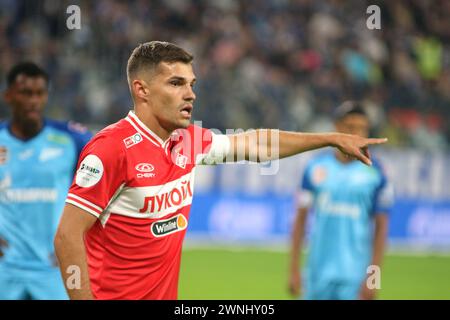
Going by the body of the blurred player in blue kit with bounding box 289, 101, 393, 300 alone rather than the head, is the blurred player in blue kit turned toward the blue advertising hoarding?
no

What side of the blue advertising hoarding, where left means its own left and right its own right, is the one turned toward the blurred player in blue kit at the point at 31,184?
front

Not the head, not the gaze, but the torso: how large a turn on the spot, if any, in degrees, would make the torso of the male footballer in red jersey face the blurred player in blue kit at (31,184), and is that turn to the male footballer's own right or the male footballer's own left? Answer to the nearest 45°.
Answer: approximately 180°

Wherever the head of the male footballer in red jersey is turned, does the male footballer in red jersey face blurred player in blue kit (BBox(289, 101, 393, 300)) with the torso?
no

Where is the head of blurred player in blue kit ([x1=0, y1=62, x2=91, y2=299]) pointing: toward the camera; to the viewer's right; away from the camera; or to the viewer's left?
toward the camera

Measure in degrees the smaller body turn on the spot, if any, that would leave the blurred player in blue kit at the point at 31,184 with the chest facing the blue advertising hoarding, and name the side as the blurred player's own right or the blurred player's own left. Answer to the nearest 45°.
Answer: approximately 135° to the blurred player's own left

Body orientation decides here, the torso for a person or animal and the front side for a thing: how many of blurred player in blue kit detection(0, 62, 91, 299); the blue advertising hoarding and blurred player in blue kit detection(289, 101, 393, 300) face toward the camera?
3

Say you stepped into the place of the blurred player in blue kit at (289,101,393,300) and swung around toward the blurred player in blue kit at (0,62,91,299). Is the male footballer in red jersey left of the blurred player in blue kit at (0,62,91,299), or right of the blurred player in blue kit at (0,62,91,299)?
left

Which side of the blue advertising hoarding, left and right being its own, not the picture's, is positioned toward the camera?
front

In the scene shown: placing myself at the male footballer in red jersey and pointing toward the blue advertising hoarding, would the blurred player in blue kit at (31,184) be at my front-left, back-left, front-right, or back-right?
front-left

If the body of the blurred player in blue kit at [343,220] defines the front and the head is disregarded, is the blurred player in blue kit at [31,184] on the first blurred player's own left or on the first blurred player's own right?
on the first blurred player's own right

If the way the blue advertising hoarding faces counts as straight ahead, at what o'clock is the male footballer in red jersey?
The male footballer in red jersey is roughly at 12 o'clock from the blue advertising hoarding.

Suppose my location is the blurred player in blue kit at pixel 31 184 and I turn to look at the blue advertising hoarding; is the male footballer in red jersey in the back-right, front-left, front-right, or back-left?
back-right

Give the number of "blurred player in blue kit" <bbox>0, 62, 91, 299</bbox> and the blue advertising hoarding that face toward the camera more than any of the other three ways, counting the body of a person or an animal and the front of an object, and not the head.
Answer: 2

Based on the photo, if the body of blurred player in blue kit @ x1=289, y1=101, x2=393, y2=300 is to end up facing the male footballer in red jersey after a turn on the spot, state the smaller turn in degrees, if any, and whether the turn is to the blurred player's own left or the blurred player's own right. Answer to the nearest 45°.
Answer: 0° — they already face them

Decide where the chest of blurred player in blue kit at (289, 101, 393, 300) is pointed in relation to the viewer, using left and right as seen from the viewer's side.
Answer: facing the viewer

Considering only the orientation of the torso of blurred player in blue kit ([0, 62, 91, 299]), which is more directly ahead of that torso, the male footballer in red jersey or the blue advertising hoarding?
the male footballer in red jersey
